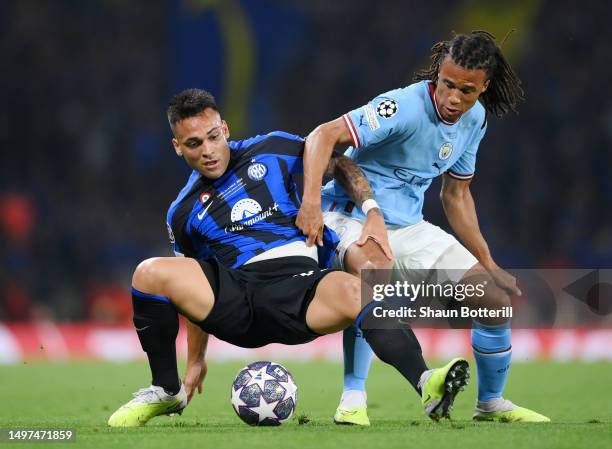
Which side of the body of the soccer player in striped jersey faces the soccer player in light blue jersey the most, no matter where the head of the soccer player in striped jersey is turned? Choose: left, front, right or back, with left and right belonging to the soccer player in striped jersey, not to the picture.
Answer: left

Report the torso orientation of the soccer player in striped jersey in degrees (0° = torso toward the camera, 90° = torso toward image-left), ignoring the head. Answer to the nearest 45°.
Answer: approximately 0°
